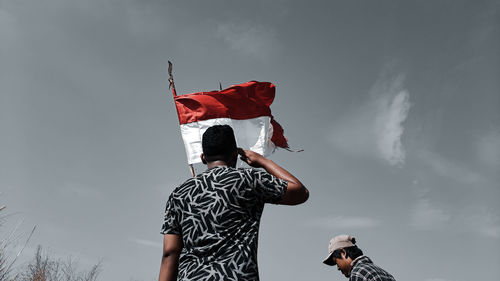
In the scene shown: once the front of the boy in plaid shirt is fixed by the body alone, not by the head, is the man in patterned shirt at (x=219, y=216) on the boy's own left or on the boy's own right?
on the boy's own left

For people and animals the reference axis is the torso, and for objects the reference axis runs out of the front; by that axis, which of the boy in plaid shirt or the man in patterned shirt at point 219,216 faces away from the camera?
the man in patterned shirt

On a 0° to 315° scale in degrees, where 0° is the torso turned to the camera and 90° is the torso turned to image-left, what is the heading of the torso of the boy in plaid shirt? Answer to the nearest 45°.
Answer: approximately 90°

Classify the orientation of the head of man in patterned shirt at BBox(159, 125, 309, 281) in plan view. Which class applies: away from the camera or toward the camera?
away from the camera

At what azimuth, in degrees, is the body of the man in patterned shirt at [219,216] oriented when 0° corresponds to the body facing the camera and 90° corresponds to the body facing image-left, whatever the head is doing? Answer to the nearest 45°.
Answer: approximately 180°

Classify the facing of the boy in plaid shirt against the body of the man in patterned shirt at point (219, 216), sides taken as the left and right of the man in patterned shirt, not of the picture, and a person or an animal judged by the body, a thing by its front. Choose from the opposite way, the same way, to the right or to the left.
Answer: to the left

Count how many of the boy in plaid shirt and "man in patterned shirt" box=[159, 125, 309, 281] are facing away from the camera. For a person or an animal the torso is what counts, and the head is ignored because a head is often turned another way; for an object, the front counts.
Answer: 1

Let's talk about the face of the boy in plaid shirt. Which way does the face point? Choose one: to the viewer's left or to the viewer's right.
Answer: to the viewer's left
